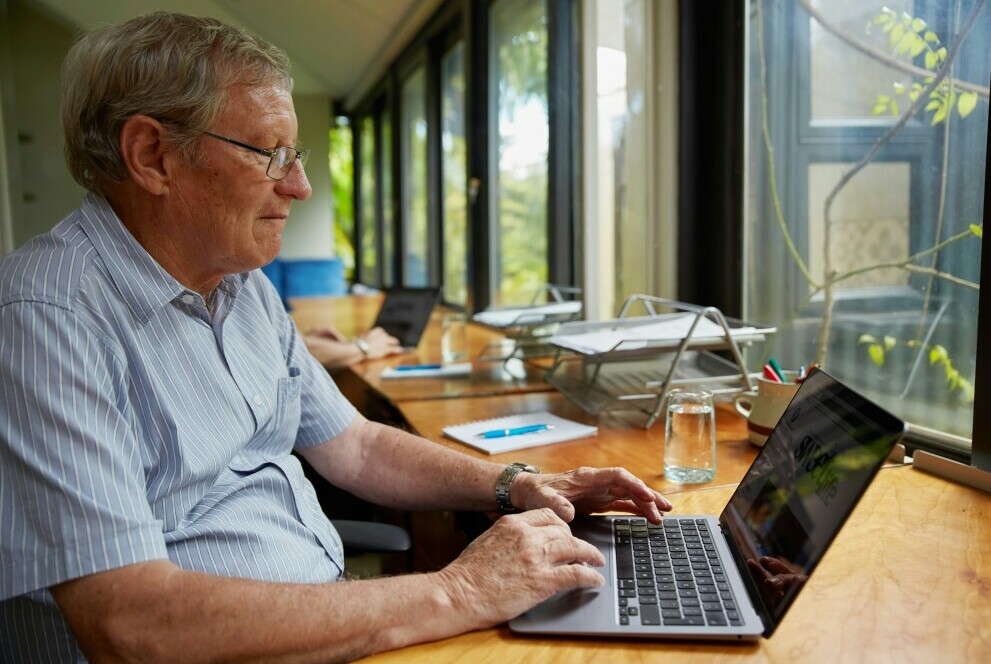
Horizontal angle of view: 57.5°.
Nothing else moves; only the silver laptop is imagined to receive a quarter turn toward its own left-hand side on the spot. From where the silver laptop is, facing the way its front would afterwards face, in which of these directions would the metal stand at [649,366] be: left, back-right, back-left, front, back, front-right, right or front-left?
back

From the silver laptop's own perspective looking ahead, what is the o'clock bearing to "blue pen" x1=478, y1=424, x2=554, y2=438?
The blue pen is roughly at 2 o'clock from the silver laptop.

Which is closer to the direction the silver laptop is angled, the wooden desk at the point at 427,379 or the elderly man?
the elderly man

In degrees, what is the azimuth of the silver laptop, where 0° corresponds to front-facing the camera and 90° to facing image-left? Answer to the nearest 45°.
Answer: approximately 90°

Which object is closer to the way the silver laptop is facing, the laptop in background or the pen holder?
the laptop in background

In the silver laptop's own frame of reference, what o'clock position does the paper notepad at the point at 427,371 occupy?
The paper notepad is roughly at 2 o'clock from the silver laptop.

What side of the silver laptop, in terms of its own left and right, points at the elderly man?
front

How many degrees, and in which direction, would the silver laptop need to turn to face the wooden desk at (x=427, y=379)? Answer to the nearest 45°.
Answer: approximately 45° to its right

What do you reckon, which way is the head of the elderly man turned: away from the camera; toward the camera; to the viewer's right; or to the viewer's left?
to the viewer's right

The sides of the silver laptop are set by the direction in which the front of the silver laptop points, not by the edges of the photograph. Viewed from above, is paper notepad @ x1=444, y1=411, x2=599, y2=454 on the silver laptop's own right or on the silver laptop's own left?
on the silver laptop's own right
